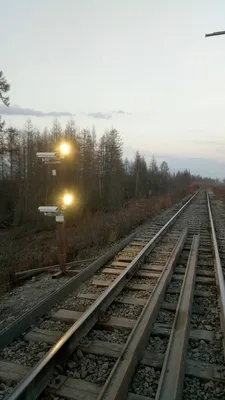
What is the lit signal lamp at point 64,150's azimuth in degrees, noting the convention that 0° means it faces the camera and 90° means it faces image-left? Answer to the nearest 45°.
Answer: approximately 0°

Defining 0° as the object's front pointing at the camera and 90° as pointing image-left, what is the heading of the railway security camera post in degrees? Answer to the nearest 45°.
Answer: approximately 315°

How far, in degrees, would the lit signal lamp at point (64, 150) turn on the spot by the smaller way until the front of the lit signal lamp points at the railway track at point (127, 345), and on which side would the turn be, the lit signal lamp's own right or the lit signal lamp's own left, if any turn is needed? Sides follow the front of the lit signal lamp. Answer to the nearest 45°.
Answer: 0° — it already faces it
